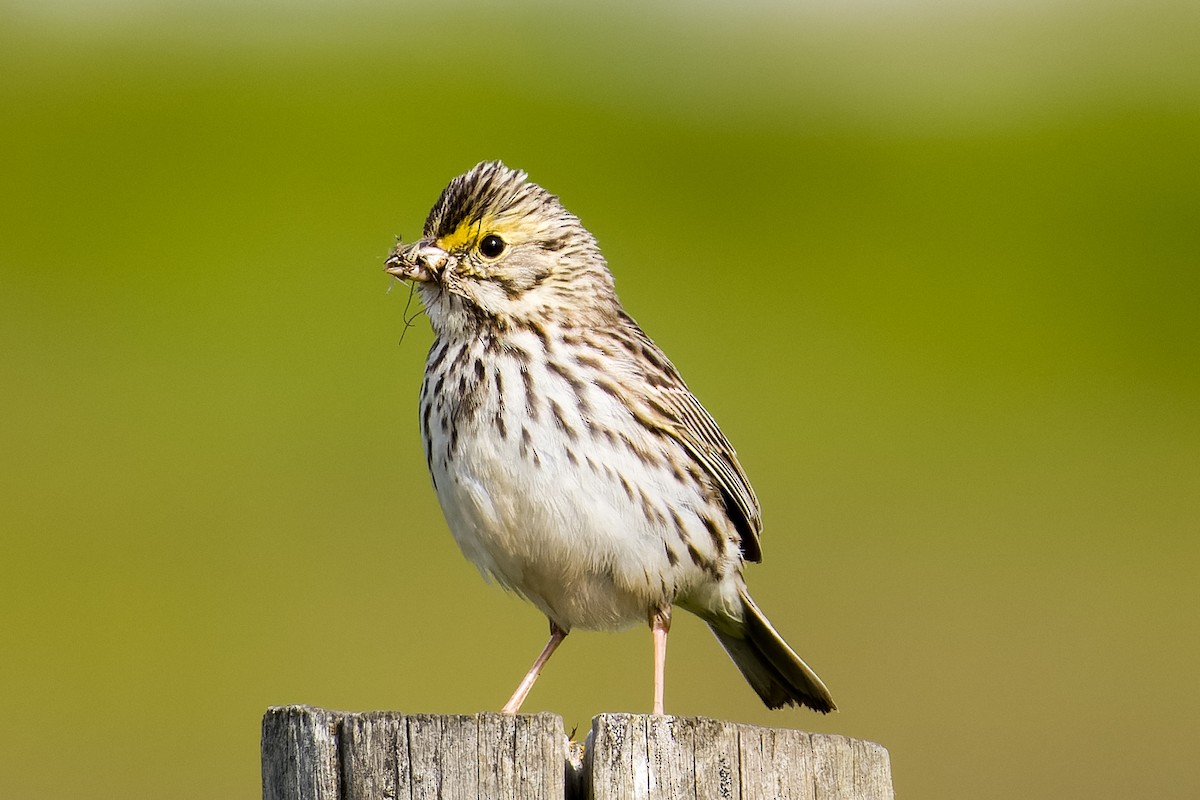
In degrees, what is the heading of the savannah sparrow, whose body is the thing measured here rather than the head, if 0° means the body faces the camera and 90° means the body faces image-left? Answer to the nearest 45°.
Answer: approximately 45°
